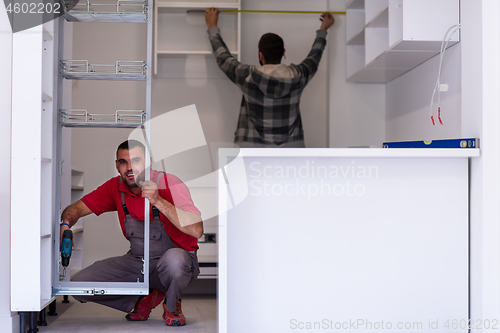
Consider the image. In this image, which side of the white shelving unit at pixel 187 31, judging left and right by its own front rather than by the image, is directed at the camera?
front

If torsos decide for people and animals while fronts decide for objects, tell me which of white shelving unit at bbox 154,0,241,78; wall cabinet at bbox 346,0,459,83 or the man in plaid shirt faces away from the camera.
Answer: the man in plaid shirt

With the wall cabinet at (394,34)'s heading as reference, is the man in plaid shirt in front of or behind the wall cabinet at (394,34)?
in front

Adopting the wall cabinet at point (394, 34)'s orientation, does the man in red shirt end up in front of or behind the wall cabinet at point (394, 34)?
in front

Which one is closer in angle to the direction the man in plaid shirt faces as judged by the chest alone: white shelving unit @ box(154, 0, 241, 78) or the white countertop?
the white shelving unit

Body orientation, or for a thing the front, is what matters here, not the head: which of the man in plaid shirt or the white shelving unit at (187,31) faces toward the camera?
the white shelving unit

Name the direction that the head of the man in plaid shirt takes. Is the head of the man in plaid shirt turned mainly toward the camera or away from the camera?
away from the camera

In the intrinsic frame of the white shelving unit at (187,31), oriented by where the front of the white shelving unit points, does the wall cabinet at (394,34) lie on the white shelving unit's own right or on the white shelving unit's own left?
on the white shelving unit's own left

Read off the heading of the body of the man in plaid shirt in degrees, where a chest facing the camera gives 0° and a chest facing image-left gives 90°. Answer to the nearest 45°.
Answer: approximately 180°

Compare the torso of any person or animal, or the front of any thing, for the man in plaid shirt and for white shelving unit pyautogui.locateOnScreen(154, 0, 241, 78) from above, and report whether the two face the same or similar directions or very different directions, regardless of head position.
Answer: very different directions

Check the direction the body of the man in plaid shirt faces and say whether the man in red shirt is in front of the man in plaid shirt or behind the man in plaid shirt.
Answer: behind
